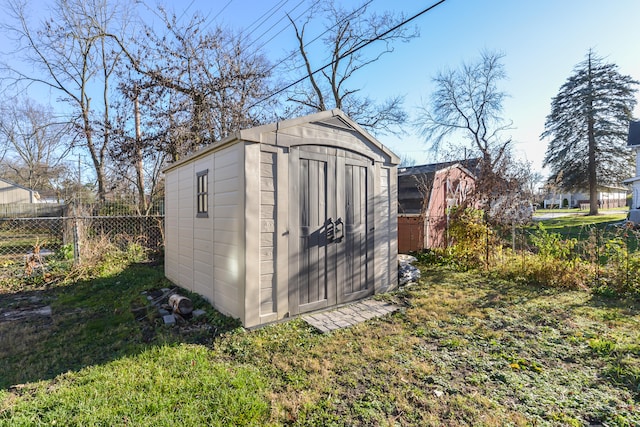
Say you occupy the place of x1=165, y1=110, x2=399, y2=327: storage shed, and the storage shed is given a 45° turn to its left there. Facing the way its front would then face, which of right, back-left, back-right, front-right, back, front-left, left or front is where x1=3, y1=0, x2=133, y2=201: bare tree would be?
back-left

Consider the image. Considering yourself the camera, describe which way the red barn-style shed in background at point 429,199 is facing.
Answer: facing the viewer and to the right of the viewer

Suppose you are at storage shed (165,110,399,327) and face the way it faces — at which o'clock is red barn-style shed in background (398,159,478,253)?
The red barn-style shed in background is roughly at 9 o'clock from the storage shed.

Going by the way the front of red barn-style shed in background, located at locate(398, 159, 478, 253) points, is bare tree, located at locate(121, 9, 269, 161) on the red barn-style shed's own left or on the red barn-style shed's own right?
on the red barn-style shed's own right

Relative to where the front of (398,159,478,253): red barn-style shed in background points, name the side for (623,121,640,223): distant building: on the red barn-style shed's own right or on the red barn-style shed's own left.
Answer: on the red barn-style shed's own left

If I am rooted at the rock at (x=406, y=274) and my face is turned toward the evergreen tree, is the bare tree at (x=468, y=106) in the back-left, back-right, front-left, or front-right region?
front-left

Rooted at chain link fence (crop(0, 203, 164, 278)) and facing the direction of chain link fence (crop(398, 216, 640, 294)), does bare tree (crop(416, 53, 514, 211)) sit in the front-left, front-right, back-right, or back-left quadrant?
front-left

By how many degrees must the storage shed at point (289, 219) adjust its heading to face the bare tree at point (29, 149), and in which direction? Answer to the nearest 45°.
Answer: approximately 180°

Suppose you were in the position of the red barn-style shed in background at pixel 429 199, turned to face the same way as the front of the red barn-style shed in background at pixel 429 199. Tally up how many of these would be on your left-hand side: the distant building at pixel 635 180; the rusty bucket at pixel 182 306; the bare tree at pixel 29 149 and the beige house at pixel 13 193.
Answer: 1

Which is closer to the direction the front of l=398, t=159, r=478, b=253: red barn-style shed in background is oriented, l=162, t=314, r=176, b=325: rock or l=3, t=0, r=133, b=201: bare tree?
the rock

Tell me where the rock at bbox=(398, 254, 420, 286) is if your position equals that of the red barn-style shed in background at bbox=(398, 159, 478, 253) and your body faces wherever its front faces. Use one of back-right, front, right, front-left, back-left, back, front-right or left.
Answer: front-right

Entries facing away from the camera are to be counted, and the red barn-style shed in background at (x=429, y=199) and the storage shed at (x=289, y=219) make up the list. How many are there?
0

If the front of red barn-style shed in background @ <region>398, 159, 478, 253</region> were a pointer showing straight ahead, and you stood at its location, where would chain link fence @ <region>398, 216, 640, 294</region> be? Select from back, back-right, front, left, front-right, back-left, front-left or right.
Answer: front

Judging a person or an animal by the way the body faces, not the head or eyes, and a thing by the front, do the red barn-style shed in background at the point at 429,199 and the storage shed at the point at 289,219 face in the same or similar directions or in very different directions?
same or similar directions

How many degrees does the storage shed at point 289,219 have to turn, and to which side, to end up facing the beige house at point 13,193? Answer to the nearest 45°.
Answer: approximately 180°

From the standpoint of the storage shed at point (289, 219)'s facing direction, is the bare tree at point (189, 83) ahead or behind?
behind

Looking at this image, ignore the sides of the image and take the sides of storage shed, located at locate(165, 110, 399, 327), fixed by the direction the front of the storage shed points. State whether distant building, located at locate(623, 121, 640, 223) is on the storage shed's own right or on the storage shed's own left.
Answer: on the storage shed's own left

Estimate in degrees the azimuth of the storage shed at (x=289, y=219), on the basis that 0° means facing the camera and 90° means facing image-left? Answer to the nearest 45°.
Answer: approximately 315°
